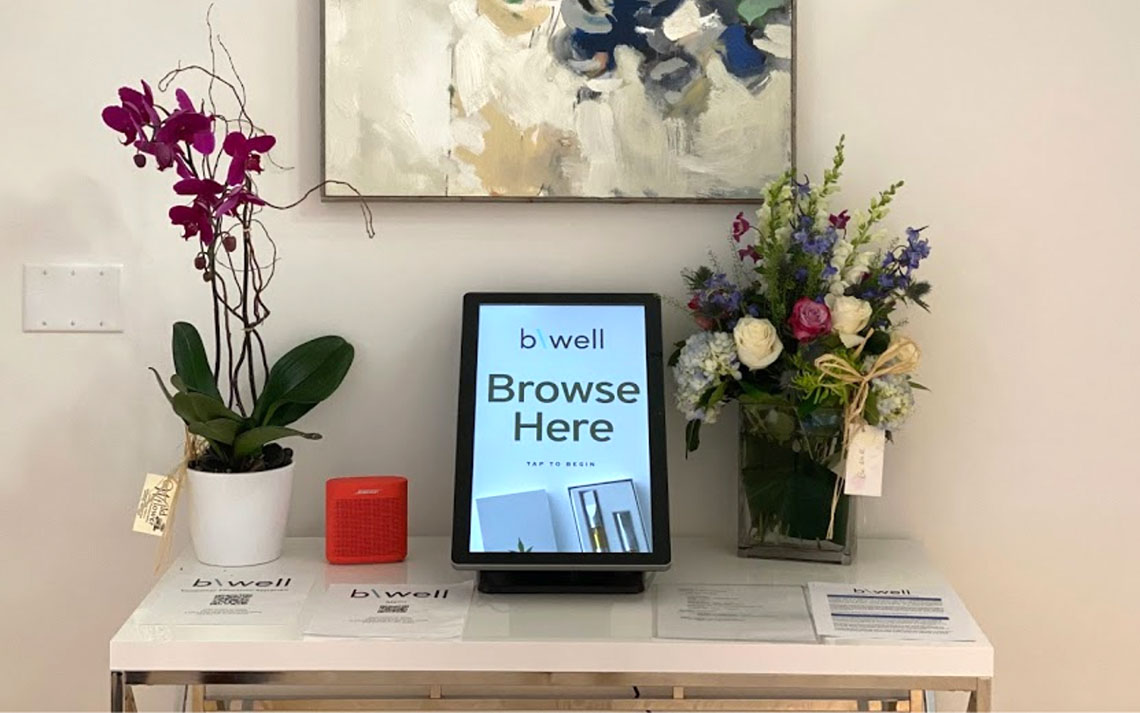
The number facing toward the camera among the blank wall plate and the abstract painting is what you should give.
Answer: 2

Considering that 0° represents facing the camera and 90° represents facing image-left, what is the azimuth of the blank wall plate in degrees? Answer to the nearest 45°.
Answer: approximately 0°

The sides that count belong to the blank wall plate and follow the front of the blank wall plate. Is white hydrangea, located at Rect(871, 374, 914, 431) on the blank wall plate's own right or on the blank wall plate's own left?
on the blank wall plate's own left

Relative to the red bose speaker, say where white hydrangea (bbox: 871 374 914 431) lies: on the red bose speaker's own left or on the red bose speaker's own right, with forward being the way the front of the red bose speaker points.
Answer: on the red bose speaker's own left

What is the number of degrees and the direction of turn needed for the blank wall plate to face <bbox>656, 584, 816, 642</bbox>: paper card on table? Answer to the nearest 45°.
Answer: approximately 45° to its left
